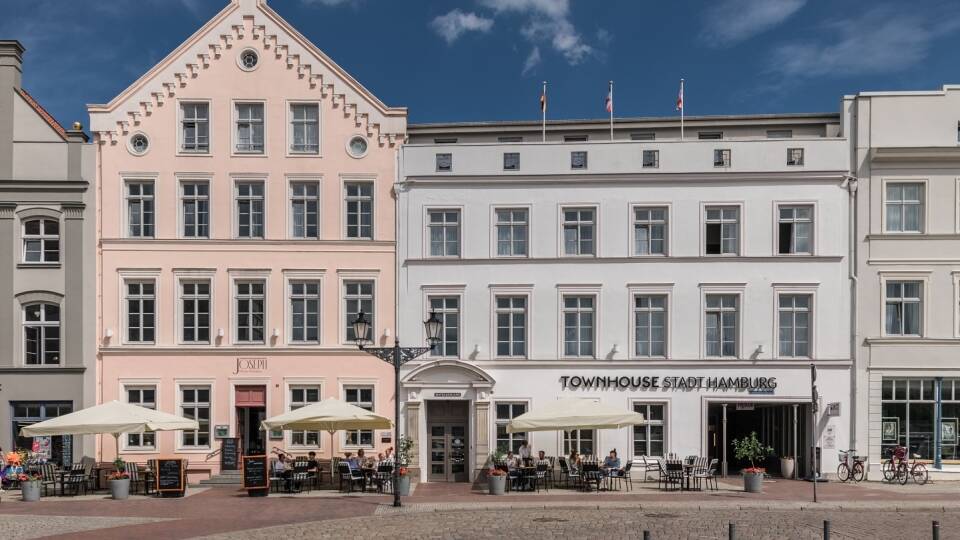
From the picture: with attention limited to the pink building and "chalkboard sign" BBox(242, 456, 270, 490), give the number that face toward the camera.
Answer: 2

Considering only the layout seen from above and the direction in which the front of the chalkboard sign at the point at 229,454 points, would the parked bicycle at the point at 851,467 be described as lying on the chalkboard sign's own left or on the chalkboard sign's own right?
on the chalkboard sign's own left

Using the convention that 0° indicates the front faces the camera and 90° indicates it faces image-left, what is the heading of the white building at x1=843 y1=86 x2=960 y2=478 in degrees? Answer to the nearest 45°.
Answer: approximately 0°

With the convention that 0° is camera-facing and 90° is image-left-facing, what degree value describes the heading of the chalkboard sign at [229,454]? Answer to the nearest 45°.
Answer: approximately 0°

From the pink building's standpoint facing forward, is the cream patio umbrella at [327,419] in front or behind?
in front
